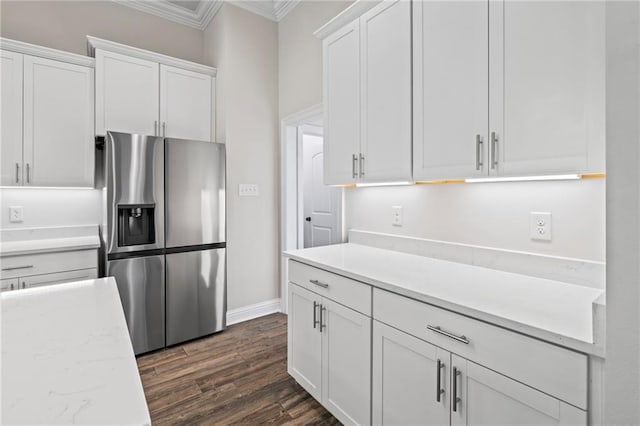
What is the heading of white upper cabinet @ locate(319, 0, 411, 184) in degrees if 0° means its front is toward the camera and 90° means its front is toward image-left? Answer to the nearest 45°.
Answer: approximately 45°

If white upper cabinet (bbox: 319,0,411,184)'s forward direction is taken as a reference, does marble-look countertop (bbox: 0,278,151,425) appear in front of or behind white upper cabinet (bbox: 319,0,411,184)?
in front

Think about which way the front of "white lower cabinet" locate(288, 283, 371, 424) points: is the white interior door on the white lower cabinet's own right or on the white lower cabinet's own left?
on the white lower cabinet's own right

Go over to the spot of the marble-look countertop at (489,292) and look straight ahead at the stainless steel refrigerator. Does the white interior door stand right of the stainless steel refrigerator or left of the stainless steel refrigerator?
right

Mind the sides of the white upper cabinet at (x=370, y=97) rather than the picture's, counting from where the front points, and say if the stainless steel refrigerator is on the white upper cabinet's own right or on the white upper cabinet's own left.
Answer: on the white upper cabinet's own right

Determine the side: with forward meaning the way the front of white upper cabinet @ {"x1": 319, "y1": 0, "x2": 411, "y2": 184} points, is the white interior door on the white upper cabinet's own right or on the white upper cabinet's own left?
on the white upper cabinet's own right

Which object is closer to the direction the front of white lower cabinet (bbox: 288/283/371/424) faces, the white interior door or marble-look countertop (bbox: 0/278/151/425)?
the marble-look countertop

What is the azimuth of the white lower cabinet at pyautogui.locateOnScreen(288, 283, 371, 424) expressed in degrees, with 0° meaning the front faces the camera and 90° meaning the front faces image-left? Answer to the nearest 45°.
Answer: approximately 45°

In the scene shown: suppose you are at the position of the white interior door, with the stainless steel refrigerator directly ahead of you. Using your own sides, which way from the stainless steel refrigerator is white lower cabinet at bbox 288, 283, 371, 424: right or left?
left
